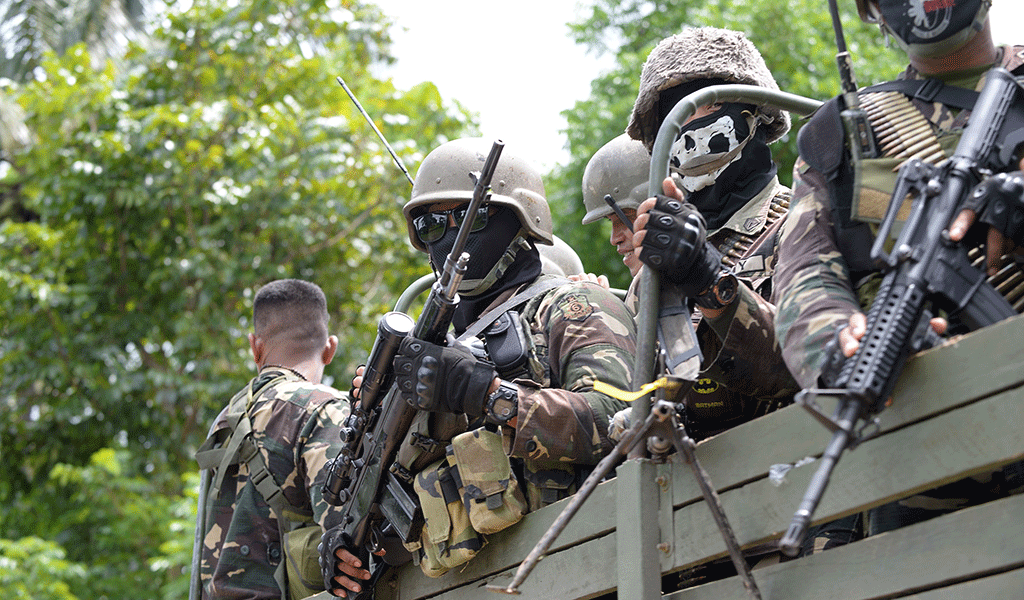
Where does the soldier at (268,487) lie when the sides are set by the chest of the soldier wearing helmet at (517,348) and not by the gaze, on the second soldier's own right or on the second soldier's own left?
on the second soldier's own right

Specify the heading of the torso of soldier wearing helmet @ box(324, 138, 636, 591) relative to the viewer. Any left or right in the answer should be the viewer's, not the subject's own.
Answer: facing the viewer and to the left of the viewer

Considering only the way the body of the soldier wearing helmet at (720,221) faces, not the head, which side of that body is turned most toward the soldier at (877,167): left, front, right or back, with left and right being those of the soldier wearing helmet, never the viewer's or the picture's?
left

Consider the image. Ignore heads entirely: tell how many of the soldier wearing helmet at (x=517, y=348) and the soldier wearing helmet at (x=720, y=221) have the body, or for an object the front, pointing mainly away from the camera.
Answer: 0

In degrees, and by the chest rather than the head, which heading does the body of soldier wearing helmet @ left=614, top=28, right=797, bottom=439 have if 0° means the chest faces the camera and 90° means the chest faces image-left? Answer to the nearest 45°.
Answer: approximately 45°

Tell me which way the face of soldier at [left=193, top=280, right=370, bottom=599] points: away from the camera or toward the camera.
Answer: away from the camera

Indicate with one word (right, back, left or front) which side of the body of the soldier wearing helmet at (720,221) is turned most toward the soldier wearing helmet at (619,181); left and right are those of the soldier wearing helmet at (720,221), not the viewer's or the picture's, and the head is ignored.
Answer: right

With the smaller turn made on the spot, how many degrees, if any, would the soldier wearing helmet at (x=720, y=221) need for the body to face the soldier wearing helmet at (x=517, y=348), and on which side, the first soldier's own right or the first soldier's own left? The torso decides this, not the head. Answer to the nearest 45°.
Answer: approximately 45° to the first soldier's own right

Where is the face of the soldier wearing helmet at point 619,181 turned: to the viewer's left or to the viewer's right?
to the viewer's left

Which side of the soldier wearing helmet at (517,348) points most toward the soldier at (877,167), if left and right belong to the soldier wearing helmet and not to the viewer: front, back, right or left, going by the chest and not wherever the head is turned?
left

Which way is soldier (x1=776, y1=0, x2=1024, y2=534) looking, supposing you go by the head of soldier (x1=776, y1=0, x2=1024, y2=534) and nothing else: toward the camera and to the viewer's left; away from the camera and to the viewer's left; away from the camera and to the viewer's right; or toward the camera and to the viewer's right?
toward the camera and to the viewer's left

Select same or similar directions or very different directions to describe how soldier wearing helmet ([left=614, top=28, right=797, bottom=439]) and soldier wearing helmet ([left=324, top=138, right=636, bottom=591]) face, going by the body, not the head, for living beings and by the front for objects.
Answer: same or similar directions

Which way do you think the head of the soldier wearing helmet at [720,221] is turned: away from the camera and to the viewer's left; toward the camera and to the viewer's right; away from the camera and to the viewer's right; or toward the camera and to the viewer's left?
toward the camera and to the viewer's left
